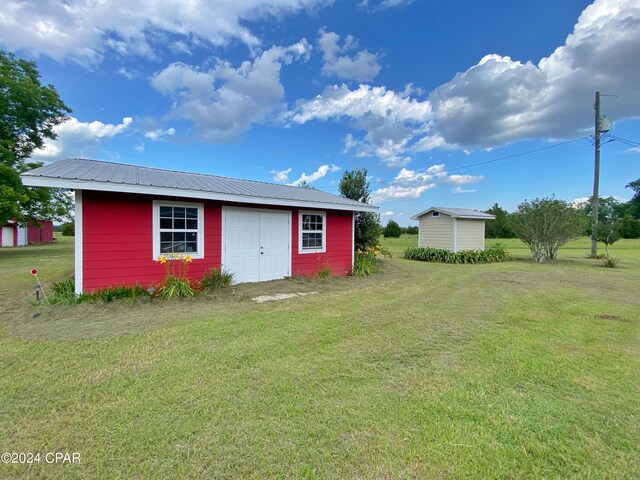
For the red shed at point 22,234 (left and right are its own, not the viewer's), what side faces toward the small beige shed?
left

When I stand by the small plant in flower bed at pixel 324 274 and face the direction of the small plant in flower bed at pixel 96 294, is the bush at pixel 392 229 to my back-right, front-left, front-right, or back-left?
back-right

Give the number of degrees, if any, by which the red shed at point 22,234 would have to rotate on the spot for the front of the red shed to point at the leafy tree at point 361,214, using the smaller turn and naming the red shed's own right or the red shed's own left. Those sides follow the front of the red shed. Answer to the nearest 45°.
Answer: approximately 45° to the red shed's own left

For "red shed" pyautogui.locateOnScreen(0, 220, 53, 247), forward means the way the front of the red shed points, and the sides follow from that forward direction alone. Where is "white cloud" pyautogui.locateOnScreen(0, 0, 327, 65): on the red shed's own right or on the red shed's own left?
on the red shed's own left

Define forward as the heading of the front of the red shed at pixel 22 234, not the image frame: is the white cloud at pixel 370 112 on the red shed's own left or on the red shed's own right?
on the red shed's own left

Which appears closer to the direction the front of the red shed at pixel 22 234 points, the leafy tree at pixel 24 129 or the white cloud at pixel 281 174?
the leafy tree

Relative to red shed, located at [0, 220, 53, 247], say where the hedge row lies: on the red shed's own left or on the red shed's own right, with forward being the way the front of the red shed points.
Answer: on the red shed's own left

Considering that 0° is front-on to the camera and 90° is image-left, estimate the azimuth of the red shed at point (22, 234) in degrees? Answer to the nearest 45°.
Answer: approximately 45°

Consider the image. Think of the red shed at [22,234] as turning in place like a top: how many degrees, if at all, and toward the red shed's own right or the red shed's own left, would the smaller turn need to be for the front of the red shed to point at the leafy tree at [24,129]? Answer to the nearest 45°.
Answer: approximately 45° to the red shed's own left
